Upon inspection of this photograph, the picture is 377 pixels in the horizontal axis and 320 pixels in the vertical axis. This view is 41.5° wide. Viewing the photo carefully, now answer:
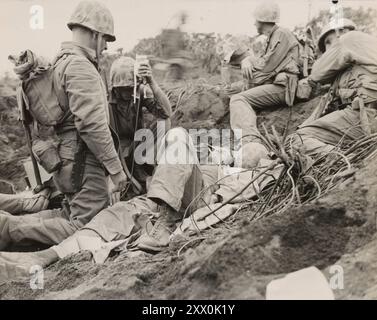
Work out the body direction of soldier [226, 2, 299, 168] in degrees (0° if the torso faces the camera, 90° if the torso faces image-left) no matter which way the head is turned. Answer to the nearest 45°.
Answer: approximately 90°

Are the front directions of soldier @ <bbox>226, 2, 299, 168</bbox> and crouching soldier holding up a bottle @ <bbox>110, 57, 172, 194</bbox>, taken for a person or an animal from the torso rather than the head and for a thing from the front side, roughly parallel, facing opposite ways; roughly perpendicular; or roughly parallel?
roughly perpendicular

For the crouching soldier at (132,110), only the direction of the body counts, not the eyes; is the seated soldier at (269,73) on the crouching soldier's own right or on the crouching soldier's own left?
on the crouching soldier's own left

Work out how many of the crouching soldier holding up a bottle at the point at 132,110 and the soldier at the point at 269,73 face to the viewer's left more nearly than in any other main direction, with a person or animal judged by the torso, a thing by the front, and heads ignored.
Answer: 1

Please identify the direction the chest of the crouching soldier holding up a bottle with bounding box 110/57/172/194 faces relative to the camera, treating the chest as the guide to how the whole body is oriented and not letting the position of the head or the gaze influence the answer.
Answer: toward the camera

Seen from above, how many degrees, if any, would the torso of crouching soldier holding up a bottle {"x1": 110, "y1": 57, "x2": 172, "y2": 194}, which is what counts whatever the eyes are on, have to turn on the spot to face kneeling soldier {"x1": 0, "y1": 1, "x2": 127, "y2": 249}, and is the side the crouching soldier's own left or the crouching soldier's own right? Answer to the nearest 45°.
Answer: approximately 45° to the crouching soldier's own right

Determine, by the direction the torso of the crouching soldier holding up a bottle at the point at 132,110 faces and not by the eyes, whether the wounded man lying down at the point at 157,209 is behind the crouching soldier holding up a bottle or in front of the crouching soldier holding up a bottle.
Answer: in front

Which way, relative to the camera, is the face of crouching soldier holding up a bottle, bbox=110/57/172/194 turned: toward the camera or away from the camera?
toward the camera

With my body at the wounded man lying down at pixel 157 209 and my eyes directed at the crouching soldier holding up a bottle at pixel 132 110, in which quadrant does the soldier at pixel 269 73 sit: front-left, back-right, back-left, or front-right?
front-right

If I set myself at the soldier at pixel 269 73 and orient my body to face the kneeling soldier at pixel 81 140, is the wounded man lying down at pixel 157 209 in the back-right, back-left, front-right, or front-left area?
front-left

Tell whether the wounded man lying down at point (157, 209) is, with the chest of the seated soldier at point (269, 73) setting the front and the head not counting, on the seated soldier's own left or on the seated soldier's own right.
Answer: on the seated soldier's own left

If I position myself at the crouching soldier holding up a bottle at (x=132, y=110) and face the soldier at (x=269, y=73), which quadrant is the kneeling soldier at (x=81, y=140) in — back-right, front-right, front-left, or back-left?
back-right

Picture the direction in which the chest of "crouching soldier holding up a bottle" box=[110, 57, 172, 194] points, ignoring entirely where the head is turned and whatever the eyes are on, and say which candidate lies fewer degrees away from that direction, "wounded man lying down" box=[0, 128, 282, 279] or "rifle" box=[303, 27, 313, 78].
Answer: the wounded man lying down

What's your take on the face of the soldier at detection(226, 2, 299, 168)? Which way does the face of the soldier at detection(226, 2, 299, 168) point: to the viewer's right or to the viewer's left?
to the viewer's left

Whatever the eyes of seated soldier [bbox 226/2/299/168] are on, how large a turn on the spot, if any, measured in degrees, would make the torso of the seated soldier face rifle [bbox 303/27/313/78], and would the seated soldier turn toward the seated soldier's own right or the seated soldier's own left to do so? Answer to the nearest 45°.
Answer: approximately 135° to the seated soldier's own right
